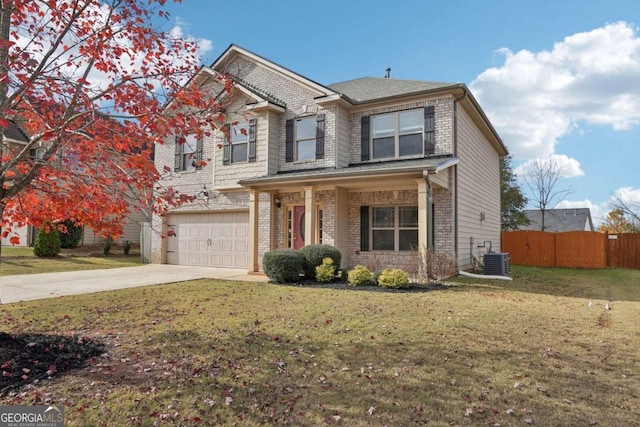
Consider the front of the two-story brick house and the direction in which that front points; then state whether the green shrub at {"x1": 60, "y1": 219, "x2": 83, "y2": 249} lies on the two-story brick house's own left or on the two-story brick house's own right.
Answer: on the two-story brick house's own right

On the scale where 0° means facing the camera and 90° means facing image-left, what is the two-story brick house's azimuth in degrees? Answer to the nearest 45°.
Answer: approximately 45°

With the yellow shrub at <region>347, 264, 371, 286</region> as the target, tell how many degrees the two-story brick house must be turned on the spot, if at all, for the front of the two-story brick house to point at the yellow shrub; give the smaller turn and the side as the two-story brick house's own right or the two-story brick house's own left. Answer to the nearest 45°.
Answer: approximately 45° to the two-story brick house's own left

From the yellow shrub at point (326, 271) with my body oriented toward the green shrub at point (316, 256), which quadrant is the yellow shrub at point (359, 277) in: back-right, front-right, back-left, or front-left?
back-right

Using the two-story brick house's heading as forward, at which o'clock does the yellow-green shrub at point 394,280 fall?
The yellow-green shrub is roughly at 10 o'clock from the two-story brick house.

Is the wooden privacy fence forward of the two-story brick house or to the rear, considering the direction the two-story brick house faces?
to the rear

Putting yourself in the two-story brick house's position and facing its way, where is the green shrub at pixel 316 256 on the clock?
The green shrub is roughly at 11 o'clock from the two-story brick house.
